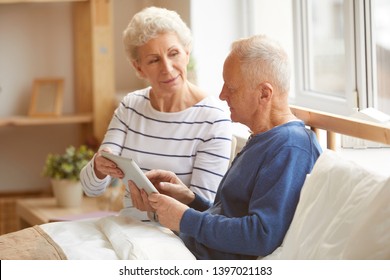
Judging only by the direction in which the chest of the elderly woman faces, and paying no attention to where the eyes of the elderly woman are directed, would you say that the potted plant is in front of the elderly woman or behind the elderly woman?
behind

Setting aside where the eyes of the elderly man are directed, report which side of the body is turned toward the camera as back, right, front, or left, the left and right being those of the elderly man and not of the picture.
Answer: left

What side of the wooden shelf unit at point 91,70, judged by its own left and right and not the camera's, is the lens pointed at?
front

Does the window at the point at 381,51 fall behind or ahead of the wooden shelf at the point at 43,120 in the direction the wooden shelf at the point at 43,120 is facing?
ahead

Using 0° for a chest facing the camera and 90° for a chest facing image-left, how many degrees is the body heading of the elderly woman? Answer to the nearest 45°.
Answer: approximately 0°

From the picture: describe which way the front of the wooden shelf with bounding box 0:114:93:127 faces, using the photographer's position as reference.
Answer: facing the viewer

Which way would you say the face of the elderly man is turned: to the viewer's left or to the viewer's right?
to the viewer's left

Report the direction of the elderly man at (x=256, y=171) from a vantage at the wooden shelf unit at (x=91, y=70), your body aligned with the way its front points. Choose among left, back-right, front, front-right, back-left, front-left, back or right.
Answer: front

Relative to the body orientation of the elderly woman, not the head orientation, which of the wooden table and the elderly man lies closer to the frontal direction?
the elderly man

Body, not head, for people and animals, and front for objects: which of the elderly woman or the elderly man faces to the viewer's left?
the elderly man

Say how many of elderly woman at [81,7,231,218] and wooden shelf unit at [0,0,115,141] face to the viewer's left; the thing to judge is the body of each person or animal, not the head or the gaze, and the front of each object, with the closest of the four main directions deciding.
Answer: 0

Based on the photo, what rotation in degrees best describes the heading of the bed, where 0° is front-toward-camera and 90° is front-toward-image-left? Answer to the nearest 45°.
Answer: approximately 45°
